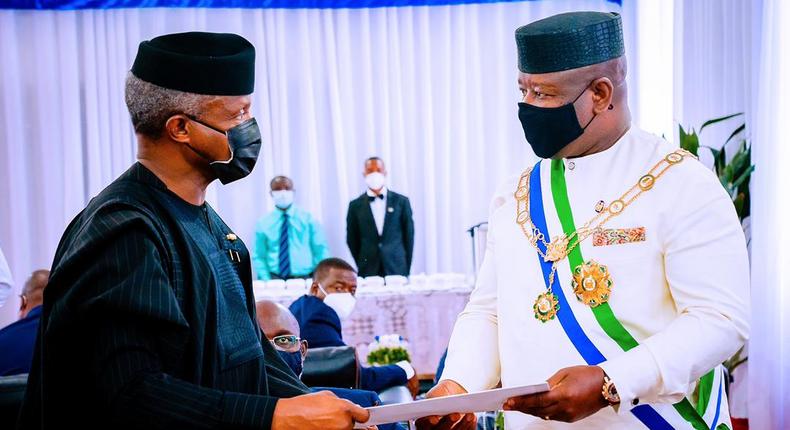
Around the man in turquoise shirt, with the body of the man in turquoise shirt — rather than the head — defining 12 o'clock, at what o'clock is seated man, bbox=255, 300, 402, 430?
The seated man is roughly at 12 o'clock from the man in turquoise shirt.

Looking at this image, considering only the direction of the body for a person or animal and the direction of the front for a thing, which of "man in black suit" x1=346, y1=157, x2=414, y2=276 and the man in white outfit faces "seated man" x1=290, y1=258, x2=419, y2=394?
the man in black suit

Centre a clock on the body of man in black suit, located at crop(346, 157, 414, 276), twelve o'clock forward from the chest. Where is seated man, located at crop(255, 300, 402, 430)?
The seated man is roughly at 12 o'clock from the man in black suit.

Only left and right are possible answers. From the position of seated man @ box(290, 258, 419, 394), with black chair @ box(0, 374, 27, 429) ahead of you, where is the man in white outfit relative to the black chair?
left

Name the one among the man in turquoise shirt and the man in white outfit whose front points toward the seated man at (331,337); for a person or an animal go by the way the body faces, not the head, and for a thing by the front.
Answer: the man in turquoise shirt

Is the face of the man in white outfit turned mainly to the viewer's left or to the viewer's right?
to the viewer's left

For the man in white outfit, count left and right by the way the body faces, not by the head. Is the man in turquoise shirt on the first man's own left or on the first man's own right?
on the first man's own right

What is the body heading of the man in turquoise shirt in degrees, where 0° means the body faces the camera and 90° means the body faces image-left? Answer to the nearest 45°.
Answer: approximately 0°

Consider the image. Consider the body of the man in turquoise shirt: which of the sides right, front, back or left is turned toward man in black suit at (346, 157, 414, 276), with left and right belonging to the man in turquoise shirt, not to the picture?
left

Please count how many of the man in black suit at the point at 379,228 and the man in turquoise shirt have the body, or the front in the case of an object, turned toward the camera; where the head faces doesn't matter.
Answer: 2

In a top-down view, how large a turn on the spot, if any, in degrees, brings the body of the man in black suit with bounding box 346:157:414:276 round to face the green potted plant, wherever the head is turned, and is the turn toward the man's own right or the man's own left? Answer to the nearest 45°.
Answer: approximately 45° to the man's own left

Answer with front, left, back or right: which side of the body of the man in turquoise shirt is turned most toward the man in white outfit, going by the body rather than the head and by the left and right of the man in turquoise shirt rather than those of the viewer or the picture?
front
